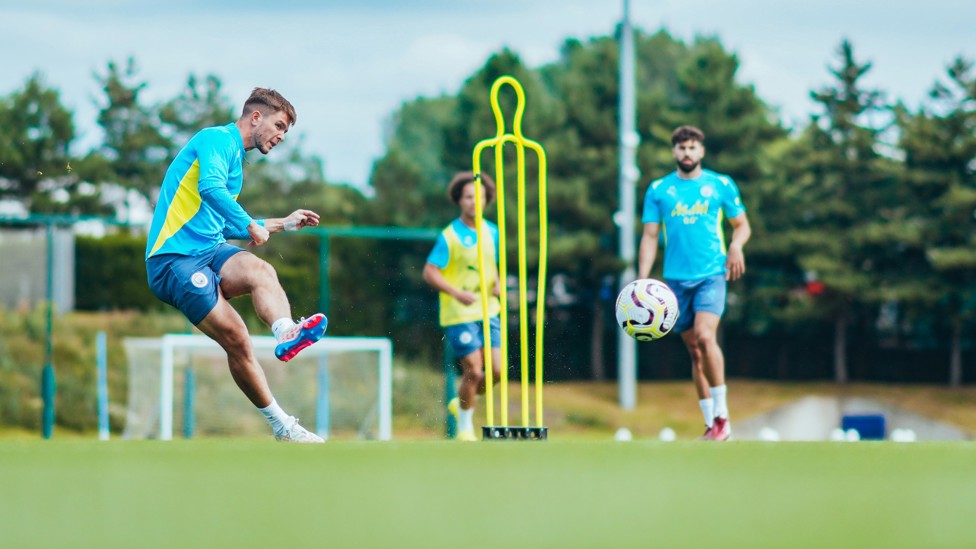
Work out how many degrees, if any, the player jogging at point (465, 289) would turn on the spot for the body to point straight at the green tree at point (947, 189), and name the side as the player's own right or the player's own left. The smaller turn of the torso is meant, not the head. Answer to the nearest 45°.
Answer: approximately 90° to the player's own left

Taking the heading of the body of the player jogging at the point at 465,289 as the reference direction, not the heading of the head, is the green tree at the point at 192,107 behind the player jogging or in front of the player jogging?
behind

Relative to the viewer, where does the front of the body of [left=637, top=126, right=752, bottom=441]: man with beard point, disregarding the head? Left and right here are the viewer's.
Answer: facing the viewer

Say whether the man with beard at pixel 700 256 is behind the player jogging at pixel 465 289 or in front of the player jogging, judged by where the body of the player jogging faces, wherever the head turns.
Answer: in front

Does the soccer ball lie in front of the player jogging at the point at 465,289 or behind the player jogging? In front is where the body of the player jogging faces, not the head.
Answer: in front

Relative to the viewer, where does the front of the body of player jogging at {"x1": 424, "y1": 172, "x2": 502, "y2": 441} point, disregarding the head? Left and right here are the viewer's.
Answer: facing the viewer and to the right of the viewer

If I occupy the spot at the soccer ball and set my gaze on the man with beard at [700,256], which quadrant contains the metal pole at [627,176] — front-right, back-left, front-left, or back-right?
front-left

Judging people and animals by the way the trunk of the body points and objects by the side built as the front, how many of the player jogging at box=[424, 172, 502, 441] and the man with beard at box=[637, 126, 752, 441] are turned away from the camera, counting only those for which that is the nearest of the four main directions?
0

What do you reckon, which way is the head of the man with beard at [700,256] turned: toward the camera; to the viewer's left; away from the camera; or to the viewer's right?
toward the camera
